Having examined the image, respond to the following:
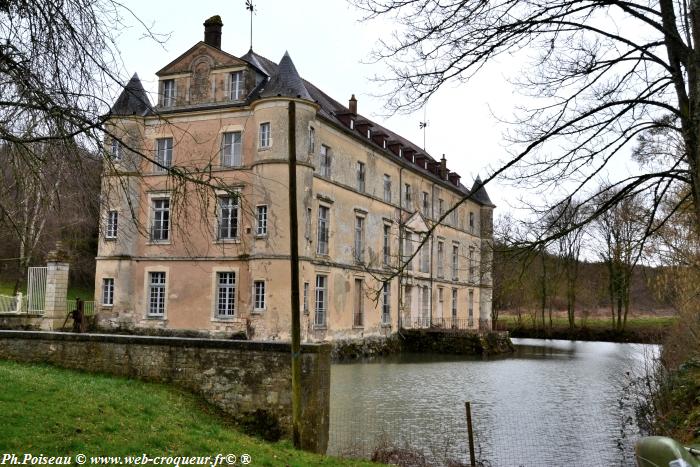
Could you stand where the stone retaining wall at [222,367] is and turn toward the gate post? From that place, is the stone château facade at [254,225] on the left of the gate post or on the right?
right

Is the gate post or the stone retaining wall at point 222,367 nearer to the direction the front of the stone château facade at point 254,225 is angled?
the stone retaining wall

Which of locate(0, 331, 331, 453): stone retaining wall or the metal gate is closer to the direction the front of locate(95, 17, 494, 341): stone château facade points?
the stone retaining wall

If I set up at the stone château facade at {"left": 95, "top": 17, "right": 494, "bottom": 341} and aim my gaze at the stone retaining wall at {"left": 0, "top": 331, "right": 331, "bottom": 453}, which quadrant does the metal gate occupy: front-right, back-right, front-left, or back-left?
front-right

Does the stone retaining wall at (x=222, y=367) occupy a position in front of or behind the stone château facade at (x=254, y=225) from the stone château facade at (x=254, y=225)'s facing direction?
in front

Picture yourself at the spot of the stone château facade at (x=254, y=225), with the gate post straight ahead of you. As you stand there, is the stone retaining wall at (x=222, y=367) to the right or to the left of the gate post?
left
